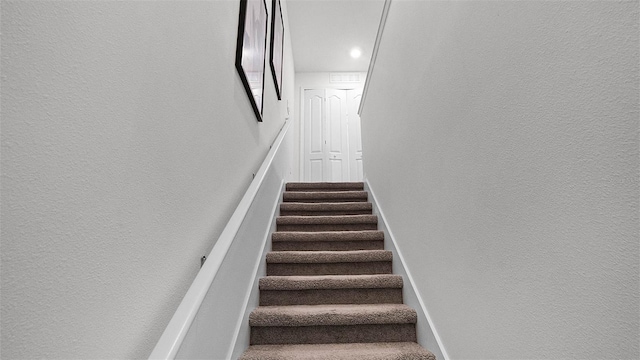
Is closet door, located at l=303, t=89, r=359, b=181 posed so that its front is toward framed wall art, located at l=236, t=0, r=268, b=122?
yes

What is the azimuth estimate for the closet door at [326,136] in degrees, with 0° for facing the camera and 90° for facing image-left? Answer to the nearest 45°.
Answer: approximately 0°
